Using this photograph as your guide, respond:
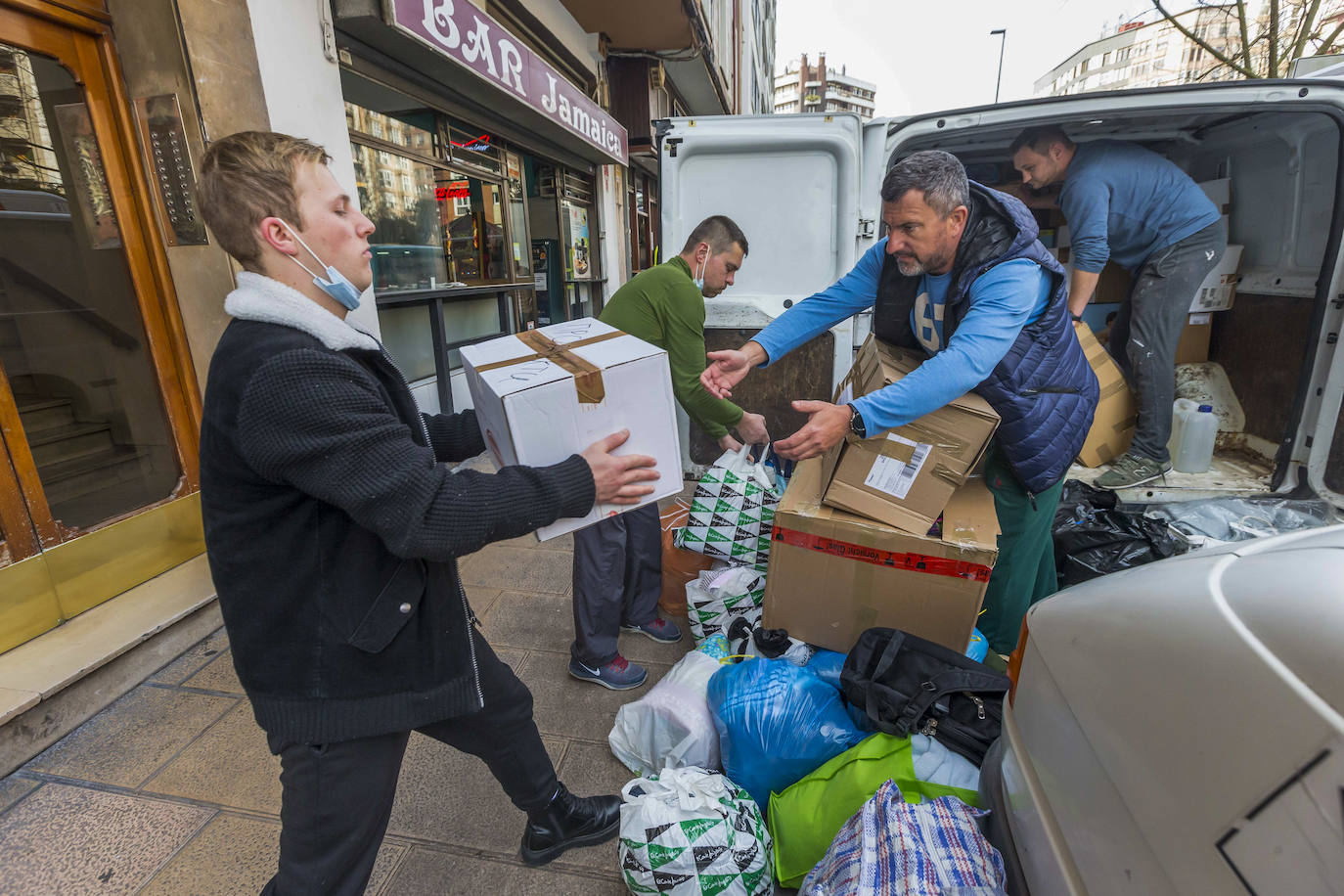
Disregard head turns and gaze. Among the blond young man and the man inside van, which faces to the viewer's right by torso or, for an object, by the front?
the blond young man

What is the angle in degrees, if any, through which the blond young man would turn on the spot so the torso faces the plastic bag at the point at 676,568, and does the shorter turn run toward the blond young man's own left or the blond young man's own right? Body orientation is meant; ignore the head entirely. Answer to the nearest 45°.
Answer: approximately 45° to the blond young man's own left

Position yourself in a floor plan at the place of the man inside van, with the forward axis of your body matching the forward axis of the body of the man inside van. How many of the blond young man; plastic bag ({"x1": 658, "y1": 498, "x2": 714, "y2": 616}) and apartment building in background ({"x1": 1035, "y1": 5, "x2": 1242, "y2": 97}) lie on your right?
1

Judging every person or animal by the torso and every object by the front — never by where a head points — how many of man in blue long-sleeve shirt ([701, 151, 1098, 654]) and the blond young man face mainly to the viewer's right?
1

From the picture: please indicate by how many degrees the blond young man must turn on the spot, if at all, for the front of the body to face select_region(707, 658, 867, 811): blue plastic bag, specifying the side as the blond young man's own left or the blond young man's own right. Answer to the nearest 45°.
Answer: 0° — they already face it

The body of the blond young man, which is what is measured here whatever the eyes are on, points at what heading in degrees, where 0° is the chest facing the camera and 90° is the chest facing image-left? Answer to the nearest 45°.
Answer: approximately 270°

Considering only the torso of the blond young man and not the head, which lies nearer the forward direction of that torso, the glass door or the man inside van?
the man inside van

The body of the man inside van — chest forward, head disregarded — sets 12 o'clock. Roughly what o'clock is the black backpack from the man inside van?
The black backpack is roughly at 9 o'clock from the man inside van.

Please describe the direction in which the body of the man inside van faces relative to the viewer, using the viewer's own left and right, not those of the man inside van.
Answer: facing to the left of the viewer

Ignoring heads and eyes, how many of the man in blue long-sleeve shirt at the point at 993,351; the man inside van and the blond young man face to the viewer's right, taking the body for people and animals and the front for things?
1

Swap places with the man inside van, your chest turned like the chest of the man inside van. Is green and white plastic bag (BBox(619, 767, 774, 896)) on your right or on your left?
on your left

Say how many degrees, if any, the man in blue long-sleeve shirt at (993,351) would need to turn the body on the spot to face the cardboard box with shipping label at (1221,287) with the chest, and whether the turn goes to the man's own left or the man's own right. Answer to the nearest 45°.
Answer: approximately 180°

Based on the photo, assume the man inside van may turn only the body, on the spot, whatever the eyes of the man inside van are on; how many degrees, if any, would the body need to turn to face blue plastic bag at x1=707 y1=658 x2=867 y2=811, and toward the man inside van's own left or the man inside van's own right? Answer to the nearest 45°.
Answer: approximately 90° to the man inside van's own left

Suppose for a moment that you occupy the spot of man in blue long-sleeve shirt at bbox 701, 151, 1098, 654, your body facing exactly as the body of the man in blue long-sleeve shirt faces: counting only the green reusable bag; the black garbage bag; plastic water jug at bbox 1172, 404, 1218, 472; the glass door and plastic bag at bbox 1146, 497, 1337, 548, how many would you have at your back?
3

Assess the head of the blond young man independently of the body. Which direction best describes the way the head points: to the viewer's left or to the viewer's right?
to the viewer's right
